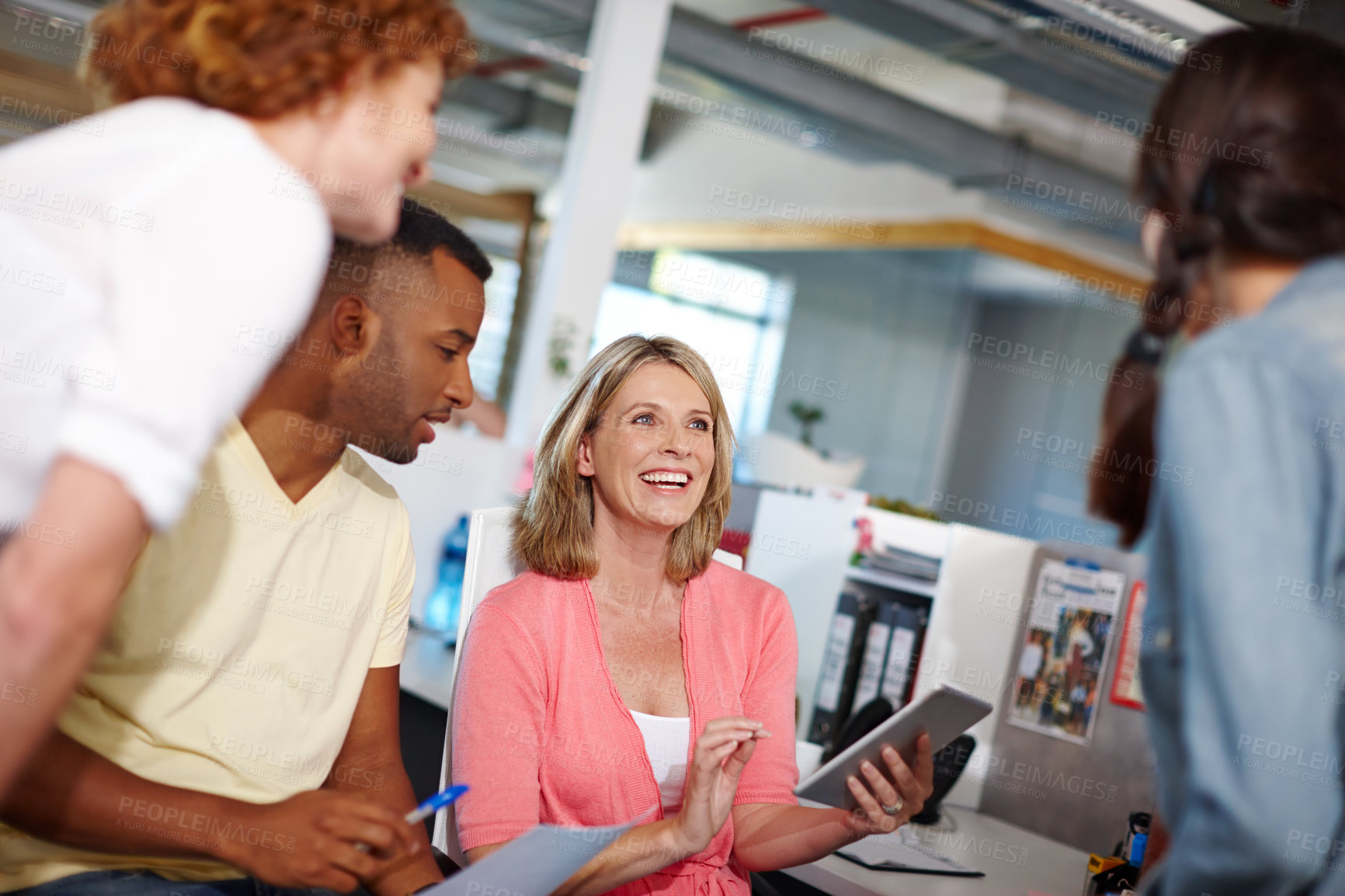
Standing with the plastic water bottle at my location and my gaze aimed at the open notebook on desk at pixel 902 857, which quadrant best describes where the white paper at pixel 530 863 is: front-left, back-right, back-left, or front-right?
front-right

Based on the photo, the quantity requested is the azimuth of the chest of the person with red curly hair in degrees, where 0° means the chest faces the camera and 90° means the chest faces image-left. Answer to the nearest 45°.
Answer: approximately 270°

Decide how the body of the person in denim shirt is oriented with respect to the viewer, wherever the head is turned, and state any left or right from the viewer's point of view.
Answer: facing away from the viewer and to the left of the viewer

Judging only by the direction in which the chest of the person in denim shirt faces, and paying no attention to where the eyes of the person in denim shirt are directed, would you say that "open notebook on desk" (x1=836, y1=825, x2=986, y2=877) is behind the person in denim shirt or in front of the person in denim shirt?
in front

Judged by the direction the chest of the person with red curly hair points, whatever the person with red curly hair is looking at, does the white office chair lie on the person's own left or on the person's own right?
on the person's own left

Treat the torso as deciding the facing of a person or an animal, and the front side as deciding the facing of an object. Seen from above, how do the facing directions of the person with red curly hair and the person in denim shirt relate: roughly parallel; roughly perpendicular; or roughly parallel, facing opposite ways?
roughly perpendicular

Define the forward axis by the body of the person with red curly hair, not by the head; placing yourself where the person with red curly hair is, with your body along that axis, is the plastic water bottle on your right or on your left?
on your left

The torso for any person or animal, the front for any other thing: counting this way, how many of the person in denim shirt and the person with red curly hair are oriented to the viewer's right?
1

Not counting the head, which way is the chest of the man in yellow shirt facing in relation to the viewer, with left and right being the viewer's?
facing the viewer and to the right of the viewer

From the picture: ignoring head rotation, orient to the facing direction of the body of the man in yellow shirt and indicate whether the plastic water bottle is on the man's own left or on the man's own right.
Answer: on the man's own left

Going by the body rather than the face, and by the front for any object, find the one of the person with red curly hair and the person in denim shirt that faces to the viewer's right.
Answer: the person with red curly hair

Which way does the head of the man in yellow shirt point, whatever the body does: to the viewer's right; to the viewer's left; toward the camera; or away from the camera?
to the viewer's right

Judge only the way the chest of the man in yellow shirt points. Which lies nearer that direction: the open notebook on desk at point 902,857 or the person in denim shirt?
the person in denim shirt

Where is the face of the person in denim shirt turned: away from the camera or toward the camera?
away from the camera
